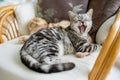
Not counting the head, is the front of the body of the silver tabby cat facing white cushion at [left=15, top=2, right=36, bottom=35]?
no

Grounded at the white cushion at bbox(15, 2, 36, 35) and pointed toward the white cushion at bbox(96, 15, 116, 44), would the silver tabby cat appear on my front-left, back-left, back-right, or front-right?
front-right

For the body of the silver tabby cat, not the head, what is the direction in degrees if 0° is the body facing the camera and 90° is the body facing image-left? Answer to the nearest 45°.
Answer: approximately 270°
